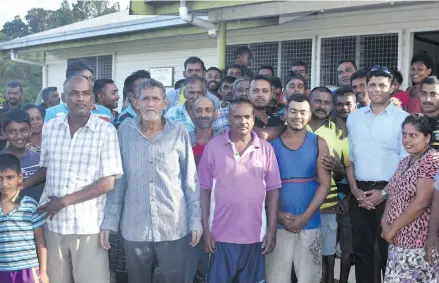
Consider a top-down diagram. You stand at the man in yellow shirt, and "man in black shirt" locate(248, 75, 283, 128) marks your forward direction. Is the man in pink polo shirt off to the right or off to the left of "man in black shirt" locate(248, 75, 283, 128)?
left

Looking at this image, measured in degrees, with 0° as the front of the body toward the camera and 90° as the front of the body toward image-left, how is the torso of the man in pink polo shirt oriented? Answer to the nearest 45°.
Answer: approximately 0°

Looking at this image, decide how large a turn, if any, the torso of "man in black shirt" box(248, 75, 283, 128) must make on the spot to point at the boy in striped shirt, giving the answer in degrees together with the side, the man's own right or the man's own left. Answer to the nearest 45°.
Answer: approximately 45° to the man's own right

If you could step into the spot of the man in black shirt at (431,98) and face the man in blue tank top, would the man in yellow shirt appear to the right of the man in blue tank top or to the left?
right

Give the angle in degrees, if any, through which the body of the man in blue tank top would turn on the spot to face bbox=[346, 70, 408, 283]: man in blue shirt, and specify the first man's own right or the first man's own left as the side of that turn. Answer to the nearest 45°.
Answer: approximately 135° to the first man's own left

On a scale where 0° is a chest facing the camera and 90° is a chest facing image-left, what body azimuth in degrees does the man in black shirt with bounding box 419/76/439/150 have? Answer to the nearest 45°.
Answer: approximately 45°

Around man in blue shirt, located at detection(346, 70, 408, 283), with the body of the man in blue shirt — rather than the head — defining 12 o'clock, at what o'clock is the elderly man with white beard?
The elderly man with white beard is roughly at 2 o'clock from the man in blue shirt.

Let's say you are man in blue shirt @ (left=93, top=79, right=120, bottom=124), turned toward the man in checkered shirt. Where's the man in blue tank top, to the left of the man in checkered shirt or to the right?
left

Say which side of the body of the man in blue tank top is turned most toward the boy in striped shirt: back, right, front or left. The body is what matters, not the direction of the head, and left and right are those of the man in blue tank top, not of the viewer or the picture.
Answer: right
